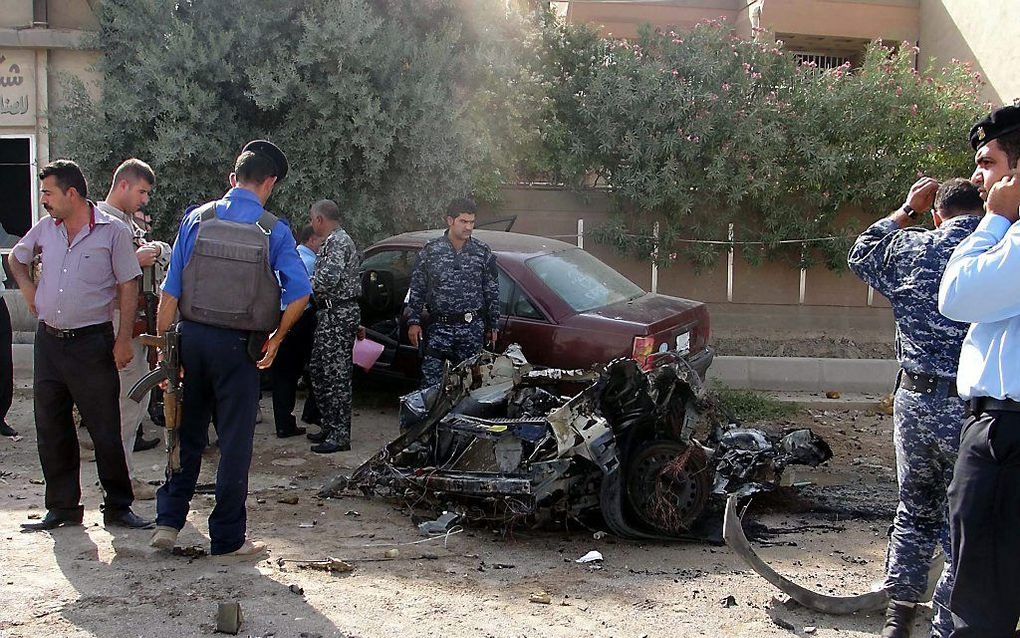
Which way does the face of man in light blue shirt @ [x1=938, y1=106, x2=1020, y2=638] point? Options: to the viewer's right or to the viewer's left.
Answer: to the viewer's left

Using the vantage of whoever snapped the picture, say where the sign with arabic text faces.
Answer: facing the viewer

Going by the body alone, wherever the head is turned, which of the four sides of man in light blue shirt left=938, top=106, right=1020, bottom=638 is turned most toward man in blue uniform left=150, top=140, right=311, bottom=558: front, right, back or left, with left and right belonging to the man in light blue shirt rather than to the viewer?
front

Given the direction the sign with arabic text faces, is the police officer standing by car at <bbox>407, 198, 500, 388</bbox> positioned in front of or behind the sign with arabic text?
in front

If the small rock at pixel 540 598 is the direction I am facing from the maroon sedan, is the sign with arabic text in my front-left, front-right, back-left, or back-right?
back-right

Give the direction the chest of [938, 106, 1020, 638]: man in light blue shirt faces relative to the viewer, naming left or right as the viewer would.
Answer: facing to the left of the viewer

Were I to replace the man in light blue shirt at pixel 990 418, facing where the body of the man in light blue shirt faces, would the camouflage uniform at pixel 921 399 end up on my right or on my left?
on my right

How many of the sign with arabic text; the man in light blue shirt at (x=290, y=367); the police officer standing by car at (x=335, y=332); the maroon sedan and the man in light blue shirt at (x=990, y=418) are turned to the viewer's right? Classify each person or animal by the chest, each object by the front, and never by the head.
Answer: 1

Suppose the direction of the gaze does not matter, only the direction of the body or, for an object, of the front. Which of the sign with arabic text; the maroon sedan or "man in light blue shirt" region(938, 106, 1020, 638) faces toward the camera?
the sign with arabic text

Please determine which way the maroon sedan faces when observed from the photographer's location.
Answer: facing away from the viewer and to the left of the viewer

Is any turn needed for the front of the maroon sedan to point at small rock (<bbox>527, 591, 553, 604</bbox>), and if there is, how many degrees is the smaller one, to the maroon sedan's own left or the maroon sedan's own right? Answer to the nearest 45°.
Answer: approximately 135° to the maroon sedan's own left

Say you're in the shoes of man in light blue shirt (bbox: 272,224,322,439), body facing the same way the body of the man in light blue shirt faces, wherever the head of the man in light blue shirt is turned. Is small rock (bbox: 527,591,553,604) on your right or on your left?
on your right
